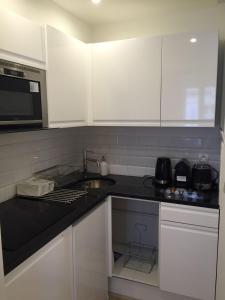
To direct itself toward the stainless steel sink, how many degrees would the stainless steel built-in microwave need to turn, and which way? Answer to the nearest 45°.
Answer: approximately 90° to its left

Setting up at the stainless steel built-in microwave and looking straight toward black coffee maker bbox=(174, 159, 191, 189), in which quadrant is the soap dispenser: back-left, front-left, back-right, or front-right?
front-left

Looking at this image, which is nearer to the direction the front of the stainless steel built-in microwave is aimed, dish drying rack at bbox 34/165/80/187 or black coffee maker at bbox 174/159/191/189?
the black coffee maker

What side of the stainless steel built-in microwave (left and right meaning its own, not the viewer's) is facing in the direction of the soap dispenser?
left

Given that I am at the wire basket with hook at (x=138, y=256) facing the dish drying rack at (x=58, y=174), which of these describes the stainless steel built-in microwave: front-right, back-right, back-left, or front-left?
front-left

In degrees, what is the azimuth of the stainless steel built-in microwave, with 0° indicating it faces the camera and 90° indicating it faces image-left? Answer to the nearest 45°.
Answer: approximately 315°

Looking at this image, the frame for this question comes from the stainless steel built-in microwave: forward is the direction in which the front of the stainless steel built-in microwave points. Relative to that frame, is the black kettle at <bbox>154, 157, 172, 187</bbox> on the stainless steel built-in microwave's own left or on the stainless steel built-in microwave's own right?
on the stainless steel built-in microwave's own left
